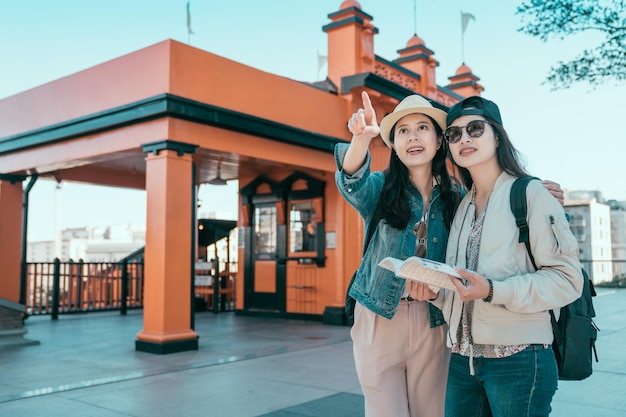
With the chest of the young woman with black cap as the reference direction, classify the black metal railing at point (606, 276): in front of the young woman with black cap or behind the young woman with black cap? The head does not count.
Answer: behind

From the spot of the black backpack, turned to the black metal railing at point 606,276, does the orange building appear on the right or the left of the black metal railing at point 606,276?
left

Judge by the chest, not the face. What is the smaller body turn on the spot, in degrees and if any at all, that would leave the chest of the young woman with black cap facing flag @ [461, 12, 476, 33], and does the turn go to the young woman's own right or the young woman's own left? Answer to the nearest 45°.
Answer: approximately 135° to the young woman's own right

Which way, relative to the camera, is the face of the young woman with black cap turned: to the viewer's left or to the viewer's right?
to the viewer's left

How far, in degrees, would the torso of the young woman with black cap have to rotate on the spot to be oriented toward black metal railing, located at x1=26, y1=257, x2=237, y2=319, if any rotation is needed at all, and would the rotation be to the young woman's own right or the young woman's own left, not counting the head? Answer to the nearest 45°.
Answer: approximately 90° to the young woman's own right

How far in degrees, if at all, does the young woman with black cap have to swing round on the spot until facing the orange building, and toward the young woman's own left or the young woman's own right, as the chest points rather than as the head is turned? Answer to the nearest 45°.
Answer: approximately 90° to the young woman's own right

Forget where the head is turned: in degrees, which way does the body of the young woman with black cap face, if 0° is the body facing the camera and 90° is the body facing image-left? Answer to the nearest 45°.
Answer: approximately 45°

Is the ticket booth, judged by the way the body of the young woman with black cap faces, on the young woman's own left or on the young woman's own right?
on the young woman's own right
